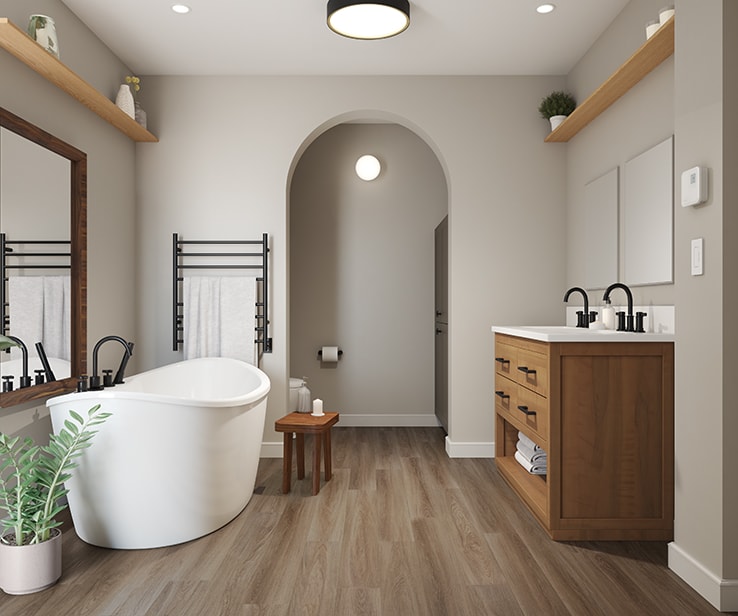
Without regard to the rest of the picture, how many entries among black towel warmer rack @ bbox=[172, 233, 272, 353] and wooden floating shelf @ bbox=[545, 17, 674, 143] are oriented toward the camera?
1

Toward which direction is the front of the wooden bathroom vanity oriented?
to the viewer's left

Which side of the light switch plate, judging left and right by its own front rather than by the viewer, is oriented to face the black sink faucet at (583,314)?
right

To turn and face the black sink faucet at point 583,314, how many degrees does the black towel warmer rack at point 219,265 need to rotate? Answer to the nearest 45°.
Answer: approximately 45° to its left

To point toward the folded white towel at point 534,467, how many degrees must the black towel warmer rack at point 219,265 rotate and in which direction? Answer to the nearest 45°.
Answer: approximately 45° to its left

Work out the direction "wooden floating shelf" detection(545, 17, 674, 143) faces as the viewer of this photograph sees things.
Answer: facing to the left of the viewer

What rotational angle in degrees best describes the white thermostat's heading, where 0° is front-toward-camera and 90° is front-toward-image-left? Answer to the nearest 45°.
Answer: approximately 45°

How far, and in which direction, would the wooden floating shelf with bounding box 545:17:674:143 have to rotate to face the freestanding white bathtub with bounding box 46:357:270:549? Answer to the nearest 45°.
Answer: approximately 45° to its left

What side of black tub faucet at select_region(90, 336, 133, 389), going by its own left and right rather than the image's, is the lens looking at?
right
